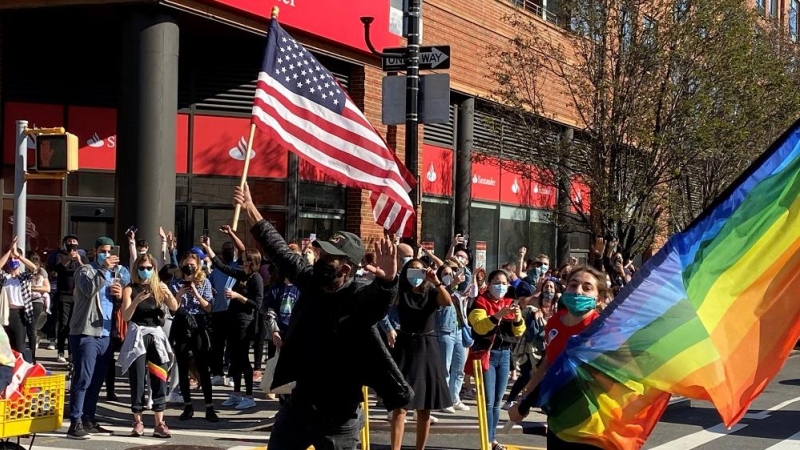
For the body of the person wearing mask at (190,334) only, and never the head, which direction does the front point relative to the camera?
toward the camera

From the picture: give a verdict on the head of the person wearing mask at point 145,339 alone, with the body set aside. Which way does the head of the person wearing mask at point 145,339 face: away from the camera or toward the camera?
toward the camera

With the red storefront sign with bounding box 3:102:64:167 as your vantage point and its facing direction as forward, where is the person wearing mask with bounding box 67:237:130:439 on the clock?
The person wearing mask is roughly at 12 o'clock from the red storefront sign.

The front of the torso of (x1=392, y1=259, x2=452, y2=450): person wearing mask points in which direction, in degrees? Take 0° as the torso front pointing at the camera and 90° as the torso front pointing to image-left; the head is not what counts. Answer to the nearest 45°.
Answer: approximately 0°

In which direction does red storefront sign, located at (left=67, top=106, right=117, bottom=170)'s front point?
toward the camera

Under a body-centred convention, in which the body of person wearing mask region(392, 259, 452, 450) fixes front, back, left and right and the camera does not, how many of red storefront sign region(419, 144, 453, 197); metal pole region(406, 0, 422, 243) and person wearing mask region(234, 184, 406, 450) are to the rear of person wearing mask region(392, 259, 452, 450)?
2

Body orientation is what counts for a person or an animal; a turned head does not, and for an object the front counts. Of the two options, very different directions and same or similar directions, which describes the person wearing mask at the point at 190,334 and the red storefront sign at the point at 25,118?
same or similar directions

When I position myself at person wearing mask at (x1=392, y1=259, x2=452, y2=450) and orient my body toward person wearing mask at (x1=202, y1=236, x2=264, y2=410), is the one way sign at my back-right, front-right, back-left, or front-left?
front-right

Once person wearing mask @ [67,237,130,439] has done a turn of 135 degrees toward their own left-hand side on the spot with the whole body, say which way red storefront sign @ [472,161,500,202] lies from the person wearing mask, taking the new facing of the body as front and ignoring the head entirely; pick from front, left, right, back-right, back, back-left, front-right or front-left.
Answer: front-right

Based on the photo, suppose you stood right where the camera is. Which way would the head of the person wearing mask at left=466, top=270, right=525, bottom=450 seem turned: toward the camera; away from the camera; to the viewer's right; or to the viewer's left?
toward the camera

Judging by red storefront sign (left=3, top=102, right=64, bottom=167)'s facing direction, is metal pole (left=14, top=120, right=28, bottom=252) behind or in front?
in front

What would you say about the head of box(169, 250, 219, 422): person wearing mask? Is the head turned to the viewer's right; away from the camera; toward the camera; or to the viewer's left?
toward the camera

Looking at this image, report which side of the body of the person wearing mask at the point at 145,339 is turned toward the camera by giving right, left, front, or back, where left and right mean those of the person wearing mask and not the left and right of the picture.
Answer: front

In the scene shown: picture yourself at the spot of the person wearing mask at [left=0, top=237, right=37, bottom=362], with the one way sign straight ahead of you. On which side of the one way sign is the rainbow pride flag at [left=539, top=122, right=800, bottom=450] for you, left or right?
right

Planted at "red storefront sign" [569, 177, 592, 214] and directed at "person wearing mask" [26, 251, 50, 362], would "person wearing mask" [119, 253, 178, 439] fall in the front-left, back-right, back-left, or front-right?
front-left
